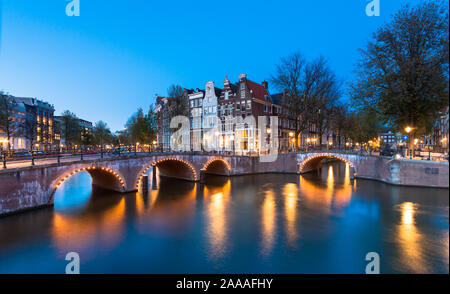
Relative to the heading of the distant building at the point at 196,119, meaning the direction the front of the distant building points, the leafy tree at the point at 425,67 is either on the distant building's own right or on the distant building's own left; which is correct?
on the distant building's own left

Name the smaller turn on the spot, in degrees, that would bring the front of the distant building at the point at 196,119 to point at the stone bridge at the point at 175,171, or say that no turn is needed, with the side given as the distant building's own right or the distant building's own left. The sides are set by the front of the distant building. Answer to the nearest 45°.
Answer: approximately 45° to the distant building's own left

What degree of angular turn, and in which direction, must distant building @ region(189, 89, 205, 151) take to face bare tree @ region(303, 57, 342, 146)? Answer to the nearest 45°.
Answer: approximately 90° to its left

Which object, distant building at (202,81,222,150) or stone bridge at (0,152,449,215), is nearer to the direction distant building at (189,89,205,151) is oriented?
the stone bridge

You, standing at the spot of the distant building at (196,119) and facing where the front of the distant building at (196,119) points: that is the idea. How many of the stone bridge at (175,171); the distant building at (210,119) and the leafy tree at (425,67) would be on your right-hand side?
0

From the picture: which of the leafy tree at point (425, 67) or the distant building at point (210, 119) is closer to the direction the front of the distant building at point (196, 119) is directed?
the leafy tree

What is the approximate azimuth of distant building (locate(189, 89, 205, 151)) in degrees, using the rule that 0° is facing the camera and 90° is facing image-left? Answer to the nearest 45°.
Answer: approximately 45°

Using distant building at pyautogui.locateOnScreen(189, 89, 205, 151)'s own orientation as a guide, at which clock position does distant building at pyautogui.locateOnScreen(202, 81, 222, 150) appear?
distant building at pyautogui.locateOnScreen(202, 81, 222, 150) is roughly at 9 o'clock from distant building at pyautogui.locateOnScreen(189, 89, 205, 151).

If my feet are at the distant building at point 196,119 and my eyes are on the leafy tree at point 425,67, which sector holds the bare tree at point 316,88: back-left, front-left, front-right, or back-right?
front-left
